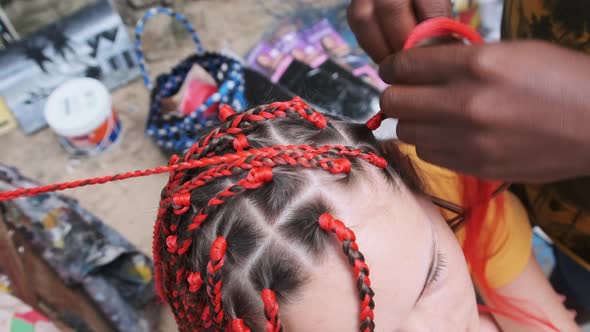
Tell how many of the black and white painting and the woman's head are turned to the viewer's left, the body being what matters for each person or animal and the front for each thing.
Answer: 0

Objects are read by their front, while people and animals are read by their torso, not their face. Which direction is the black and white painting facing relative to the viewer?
toward the camera

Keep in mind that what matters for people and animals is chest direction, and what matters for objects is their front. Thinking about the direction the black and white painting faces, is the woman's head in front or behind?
in front

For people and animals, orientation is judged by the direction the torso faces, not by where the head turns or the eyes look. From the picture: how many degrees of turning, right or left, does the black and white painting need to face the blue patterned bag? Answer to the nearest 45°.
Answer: approximately 45° to its left

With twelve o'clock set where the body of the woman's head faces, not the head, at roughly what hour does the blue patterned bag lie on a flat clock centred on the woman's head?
The blue patterned bag is roughly at 7 o'clock from the woman's head.
